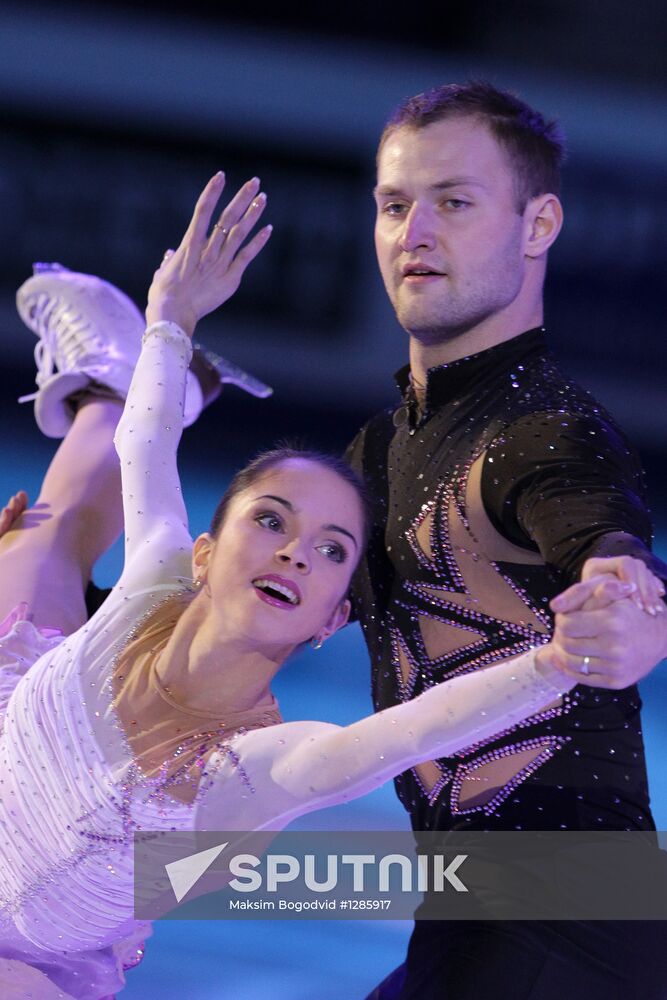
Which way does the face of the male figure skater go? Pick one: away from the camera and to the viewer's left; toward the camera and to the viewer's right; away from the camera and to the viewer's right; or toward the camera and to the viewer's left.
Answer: toward the camera and to the viewer's left

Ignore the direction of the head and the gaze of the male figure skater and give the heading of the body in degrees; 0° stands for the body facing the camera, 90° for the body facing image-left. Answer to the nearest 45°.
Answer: approximately 45°
